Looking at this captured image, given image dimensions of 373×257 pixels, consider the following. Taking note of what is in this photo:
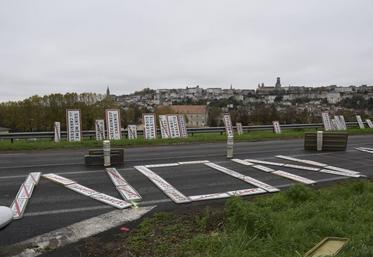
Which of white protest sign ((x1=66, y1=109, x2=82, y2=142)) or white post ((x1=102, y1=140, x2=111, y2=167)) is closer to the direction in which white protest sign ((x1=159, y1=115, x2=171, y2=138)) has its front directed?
the white post

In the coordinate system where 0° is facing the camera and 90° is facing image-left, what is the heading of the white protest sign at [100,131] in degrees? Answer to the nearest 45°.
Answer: approximately 0°

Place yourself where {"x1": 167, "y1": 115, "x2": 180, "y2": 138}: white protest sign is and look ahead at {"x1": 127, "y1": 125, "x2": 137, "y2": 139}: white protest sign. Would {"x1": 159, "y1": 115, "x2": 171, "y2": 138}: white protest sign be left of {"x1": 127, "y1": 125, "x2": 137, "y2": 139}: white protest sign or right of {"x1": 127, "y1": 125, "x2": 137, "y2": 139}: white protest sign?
left

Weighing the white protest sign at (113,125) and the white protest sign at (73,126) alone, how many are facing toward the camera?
2

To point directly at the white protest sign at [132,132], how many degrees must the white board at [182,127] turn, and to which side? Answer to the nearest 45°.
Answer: approximately 90° to its right

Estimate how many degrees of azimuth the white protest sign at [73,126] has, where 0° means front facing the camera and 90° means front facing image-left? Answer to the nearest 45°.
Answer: approximately 0°

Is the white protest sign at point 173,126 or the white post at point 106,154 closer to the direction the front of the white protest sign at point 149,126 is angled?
the white post
